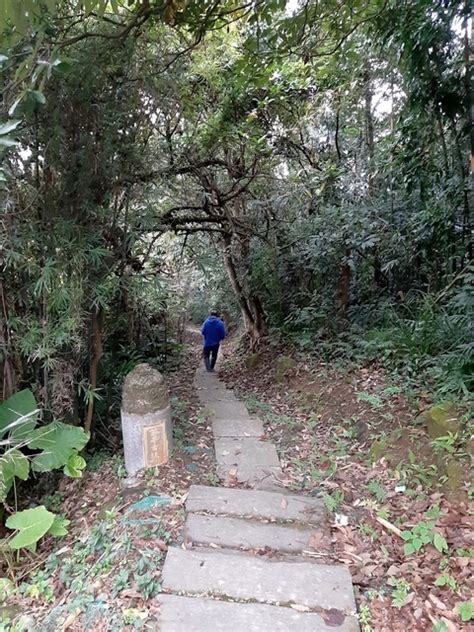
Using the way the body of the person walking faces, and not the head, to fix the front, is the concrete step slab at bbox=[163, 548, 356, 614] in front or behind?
behind

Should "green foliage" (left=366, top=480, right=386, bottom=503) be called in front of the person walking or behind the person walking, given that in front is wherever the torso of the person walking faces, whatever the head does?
behind

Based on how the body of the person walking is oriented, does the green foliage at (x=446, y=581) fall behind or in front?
behind

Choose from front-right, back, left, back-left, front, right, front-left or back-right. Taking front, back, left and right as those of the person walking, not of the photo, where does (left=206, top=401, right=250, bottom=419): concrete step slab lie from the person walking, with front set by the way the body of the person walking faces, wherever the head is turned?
back

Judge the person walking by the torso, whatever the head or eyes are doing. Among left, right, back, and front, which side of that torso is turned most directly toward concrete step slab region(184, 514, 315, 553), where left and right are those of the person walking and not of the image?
back

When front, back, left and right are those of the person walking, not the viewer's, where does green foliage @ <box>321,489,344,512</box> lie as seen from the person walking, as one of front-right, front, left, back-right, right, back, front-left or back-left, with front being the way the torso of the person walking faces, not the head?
back

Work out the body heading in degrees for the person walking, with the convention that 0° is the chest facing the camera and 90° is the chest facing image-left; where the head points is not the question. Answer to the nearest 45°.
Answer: approximately 180°

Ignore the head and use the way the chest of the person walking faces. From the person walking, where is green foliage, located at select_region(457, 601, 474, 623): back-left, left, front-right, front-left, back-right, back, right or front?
back

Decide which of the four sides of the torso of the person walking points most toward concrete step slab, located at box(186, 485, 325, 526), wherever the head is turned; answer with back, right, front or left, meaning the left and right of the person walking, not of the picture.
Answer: back

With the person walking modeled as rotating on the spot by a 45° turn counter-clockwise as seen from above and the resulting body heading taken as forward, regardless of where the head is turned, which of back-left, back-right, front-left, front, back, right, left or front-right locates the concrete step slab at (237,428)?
back-left

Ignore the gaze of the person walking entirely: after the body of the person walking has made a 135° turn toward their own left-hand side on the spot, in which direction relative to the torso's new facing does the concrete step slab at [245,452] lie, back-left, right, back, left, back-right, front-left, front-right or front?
front-left
